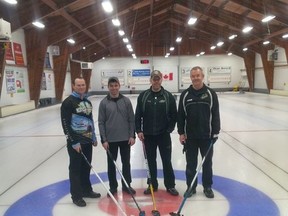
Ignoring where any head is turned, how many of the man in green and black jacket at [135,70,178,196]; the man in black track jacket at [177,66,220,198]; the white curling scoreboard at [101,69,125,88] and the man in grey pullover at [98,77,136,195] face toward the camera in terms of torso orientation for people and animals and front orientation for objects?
4

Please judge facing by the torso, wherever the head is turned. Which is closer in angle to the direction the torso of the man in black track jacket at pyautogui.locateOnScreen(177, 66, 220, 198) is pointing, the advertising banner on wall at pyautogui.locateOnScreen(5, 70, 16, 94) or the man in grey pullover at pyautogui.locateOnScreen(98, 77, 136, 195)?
the man in grey pullover

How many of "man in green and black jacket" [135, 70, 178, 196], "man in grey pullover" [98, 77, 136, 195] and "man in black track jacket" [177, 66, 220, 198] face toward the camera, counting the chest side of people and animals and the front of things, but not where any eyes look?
3

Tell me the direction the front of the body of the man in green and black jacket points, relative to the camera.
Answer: toward the camera

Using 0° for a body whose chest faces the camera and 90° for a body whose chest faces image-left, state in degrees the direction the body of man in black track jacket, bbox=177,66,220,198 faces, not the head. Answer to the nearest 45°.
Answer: approximately 0°

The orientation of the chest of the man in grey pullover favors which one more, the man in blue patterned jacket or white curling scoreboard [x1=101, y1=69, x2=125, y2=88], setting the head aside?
the man in blue patterned jacket

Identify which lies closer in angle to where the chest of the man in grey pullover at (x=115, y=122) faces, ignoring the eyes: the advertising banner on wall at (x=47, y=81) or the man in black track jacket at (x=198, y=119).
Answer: the man in black track jacket

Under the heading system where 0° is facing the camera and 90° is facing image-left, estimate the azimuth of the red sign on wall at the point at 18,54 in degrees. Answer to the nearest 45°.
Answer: approximately 315°

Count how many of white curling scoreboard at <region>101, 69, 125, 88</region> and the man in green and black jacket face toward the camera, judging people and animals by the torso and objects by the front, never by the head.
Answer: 2

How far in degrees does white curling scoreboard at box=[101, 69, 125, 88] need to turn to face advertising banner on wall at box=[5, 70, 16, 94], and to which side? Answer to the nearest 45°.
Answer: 0° — it already faces it

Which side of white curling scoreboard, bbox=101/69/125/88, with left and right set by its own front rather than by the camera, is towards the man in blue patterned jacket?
front
